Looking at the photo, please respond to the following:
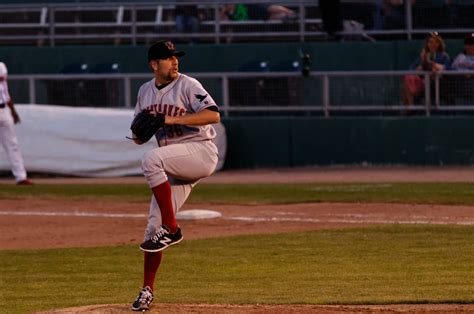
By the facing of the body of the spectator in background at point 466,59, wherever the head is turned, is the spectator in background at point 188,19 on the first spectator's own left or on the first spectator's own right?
on the first spectator's own right

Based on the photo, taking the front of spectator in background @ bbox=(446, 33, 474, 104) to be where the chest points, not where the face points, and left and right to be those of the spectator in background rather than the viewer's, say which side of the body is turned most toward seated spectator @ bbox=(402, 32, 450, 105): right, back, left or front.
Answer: right

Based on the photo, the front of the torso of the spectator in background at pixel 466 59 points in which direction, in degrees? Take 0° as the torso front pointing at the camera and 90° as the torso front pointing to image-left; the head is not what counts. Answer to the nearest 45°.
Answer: approximately 0°

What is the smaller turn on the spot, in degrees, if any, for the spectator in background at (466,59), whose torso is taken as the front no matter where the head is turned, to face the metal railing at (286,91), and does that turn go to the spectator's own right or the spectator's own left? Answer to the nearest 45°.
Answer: approximately 90° to the spectator's own right

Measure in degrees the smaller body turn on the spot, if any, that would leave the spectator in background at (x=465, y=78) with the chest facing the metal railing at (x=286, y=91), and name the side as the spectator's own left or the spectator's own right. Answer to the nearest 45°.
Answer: approximately 90° to the spectator's own right

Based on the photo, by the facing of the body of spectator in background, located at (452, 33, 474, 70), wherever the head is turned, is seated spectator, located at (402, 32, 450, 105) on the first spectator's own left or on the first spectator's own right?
on the first spectator's own right

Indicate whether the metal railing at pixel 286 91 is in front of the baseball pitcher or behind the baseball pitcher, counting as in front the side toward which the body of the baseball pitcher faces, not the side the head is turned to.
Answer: behind
